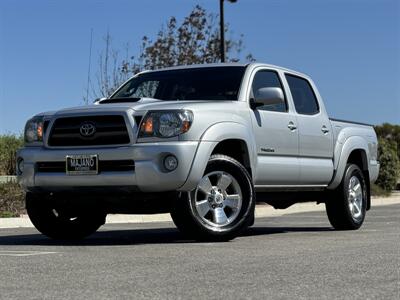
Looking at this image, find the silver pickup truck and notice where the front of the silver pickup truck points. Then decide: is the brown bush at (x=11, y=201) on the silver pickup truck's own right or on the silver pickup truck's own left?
on the silver pickup truck's own right

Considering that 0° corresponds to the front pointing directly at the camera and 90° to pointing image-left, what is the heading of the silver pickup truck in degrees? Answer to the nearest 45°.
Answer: approximately 45°

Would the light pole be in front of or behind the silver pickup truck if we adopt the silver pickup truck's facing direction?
behind

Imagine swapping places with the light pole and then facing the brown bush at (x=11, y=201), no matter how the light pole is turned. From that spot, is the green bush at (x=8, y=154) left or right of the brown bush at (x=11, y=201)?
right

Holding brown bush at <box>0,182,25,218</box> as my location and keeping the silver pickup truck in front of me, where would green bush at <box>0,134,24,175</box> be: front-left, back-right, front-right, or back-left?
back-left

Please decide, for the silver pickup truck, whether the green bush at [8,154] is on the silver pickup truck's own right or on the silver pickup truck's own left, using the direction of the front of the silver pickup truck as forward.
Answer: on the silver pickup truck's own right

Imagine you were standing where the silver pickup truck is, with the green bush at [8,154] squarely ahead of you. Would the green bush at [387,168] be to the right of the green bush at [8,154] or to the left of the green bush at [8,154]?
right
